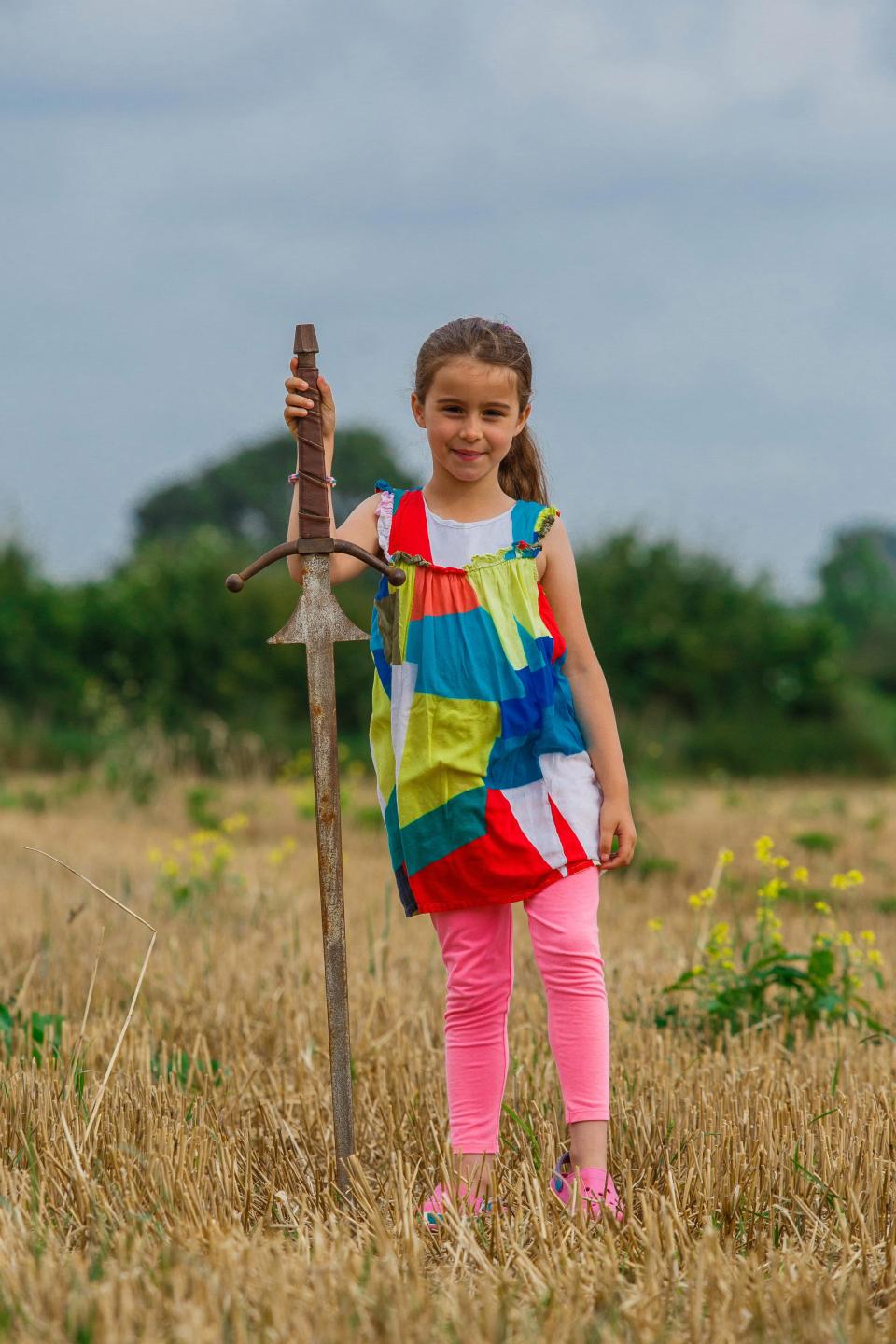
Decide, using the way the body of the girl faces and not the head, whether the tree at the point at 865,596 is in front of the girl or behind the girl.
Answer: behind

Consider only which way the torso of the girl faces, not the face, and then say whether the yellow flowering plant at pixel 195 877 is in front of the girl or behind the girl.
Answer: behind

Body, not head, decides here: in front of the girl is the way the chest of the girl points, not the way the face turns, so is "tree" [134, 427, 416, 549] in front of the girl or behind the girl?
behind

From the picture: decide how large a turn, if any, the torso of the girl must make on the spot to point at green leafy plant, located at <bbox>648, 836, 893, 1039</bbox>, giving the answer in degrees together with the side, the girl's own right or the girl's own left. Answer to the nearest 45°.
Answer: approximately 135° to the girl's own left

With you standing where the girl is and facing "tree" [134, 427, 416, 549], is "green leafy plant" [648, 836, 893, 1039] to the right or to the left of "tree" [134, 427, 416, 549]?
right

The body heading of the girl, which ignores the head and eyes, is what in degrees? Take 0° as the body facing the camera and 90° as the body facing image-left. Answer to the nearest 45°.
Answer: approximately 0°
